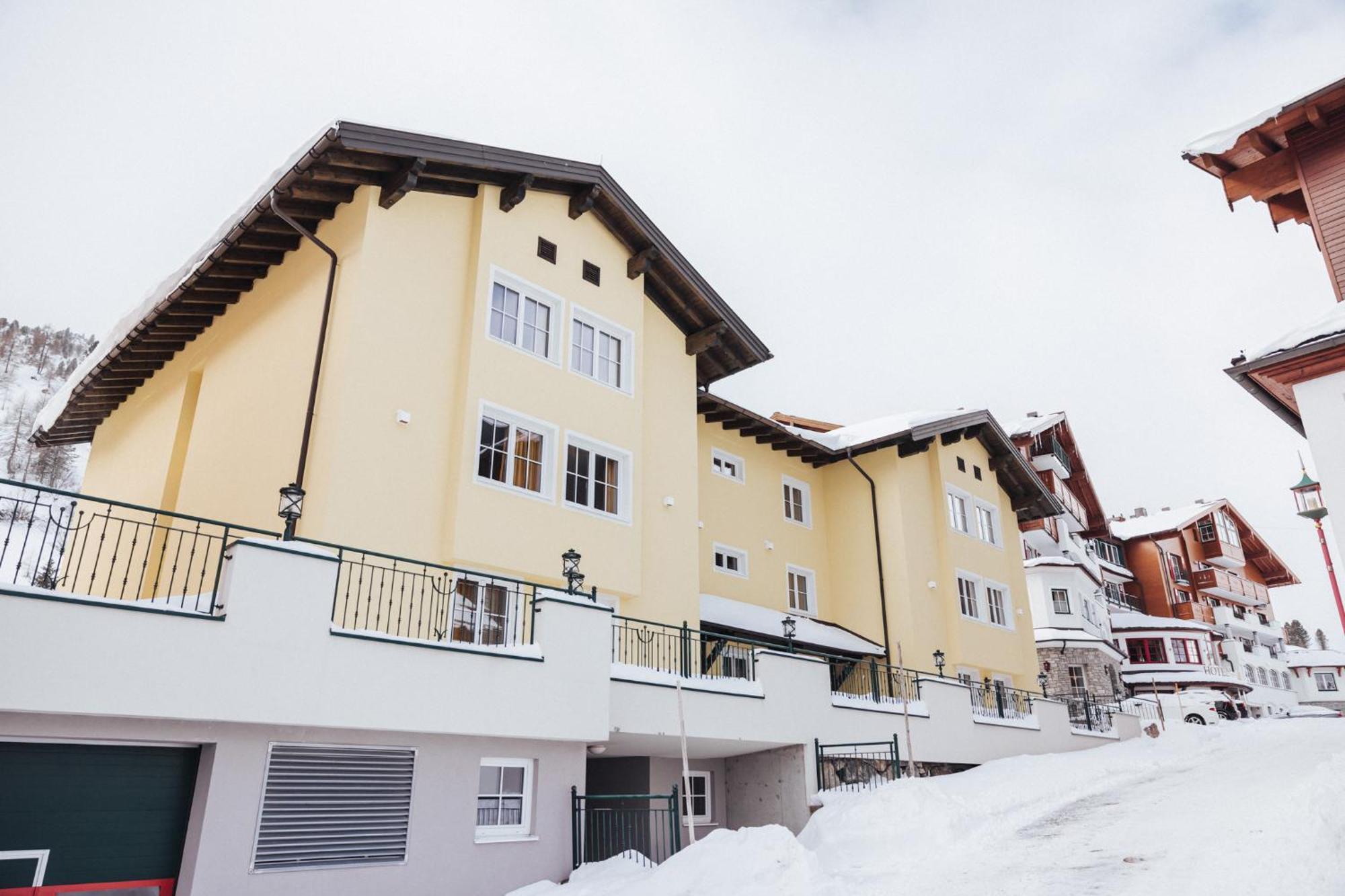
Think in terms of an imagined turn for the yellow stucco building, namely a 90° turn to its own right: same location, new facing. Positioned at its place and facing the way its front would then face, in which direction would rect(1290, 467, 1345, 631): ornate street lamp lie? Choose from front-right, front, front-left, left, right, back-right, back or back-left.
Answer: back-left

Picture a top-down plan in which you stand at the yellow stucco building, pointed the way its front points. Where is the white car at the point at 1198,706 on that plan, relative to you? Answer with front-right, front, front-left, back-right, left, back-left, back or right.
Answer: left
